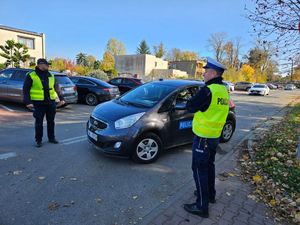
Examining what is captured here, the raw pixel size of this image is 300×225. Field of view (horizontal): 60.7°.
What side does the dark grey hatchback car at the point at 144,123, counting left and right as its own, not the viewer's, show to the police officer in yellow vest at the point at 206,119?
left

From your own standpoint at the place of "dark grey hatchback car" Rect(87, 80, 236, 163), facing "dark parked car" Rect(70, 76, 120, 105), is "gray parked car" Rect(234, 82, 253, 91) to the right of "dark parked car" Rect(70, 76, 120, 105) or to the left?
right

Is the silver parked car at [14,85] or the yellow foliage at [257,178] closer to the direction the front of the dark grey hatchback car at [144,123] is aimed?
the silver parked car

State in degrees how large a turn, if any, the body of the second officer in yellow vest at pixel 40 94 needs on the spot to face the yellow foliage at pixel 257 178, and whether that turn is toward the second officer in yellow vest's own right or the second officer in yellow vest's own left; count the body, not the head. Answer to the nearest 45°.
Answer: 0° — they already face it

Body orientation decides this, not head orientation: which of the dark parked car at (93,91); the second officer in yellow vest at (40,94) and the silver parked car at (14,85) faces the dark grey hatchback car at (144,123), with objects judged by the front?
the second officer in yellow vest

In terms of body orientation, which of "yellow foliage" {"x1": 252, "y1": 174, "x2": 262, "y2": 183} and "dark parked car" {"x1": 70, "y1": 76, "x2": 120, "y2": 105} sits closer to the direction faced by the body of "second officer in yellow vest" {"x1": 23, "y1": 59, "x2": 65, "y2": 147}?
the yellow foliage

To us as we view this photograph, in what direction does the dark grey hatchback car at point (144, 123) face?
facing the viewer and to the left of the viewer

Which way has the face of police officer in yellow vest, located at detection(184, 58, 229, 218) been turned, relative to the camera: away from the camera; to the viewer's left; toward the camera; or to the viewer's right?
to the viewer's left

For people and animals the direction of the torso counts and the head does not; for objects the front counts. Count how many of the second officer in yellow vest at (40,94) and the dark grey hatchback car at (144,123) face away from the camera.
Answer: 0

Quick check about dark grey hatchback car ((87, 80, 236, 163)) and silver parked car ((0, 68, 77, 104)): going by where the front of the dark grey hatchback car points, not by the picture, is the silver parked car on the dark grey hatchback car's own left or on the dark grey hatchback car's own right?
on the dark grey hatchback car's own right
